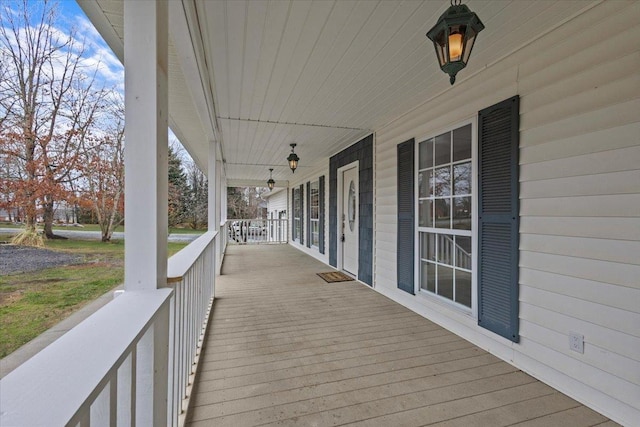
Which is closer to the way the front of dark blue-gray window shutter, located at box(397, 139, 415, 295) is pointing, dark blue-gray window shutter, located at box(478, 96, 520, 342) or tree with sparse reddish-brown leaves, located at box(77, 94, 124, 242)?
the tree with sparse reddish-brown leaves

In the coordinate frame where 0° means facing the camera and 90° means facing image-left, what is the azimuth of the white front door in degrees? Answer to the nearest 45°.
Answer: approximately 90°

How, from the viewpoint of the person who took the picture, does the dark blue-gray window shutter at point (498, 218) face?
facing the viewer and to the left of the viewer

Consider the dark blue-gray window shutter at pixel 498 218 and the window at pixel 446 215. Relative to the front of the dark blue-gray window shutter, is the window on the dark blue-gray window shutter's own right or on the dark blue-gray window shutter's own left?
on the dark blue-gray window shutter's own right

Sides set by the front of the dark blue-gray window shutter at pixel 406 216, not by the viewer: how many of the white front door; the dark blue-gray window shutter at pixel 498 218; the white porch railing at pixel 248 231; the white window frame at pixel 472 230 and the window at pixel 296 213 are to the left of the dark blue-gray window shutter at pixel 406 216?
2

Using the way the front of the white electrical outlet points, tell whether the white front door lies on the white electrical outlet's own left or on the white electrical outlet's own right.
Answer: on the white electrical outlet's own right

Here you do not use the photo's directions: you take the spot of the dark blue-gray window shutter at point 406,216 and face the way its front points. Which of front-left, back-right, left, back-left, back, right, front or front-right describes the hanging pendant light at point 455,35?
front-left

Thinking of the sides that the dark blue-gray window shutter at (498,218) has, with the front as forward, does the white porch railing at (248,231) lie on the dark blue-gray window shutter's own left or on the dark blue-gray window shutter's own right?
on the dark blue-gray window shutter's own right

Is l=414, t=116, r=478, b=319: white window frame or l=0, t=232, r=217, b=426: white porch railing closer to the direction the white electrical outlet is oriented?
the white porch railing

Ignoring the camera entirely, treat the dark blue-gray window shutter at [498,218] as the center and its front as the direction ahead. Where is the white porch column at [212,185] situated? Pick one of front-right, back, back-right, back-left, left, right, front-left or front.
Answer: front-right

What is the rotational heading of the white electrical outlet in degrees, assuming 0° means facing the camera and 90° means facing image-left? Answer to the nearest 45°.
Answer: approximately 45°
